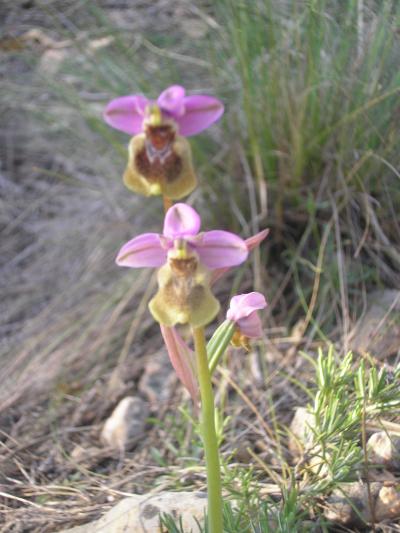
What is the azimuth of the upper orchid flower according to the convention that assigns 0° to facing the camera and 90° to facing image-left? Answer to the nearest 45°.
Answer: approximately 0°

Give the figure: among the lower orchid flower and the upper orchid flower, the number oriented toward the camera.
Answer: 2

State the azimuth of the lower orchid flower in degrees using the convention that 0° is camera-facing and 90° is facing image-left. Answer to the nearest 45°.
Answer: approximately 0°
